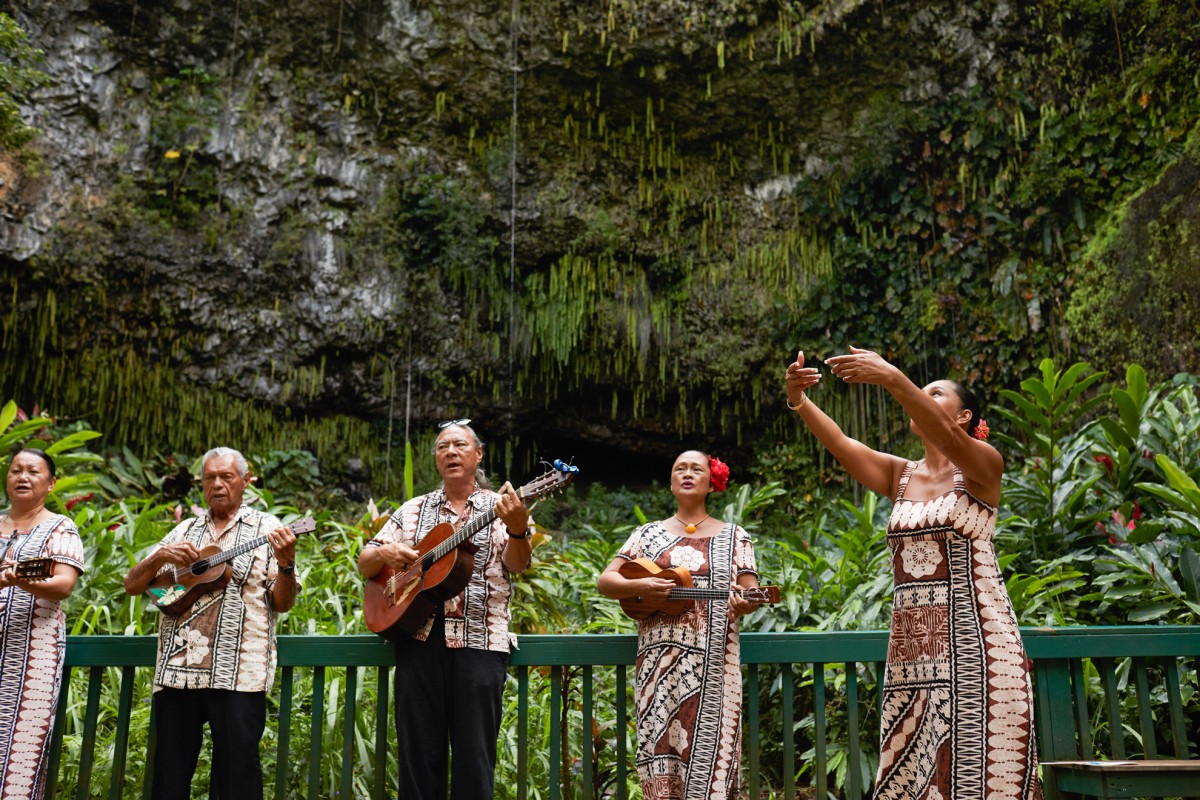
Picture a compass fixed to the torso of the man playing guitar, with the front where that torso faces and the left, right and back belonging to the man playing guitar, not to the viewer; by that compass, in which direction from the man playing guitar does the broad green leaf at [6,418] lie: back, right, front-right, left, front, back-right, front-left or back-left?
back-right

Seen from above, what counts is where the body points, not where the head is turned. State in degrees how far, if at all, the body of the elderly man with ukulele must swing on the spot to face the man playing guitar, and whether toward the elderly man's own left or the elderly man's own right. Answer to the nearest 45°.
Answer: approximately 45° to the elderly man's own left

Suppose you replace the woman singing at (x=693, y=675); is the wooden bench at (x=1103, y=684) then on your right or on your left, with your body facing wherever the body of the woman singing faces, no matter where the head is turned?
on your left

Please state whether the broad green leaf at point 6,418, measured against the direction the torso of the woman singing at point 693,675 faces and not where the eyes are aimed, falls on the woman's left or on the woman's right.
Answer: on the woman's right

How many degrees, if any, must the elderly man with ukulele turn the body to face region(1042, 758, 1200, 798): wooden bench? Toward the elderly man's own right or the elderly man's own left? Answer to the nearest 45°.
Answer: approximately 45° to the elderly man's own left
